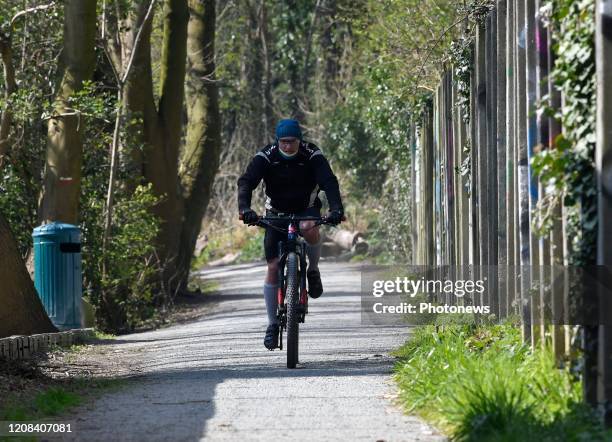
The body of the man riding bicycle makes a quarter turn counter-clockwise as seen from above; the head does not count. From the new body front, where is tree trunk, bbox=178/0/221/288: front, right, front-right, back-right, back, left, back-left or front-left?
left

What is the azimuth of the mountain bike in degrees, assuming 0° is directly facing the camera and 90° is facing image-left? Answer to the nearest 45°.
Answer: approximately 0°

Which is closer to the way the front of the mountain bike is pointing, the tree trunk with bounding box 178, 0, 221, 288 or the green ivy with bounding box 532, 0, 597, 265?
the green ivy

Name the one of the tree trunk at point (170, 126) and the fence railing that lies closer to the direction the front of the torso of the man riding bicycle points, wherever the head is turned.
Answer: the fence railing

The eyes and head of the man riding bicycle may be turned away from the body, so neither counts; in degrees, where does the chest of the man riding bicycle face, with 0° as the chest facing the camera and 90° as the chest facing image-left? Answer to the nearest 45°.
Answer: approximately 0°

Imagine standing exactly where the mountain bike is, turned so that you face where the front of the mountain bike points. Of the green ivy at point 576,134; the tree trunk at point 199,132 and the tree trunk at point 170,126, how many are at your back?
2

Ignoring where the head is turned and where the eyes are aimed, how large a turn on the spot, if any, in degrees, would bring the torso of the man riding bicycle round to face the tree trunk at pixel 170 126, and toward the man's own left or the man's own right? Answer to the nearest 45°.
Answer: approximately 180°

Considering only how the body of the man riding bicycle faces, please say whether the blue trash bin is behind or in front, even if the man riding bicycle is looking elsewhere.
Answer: behind
